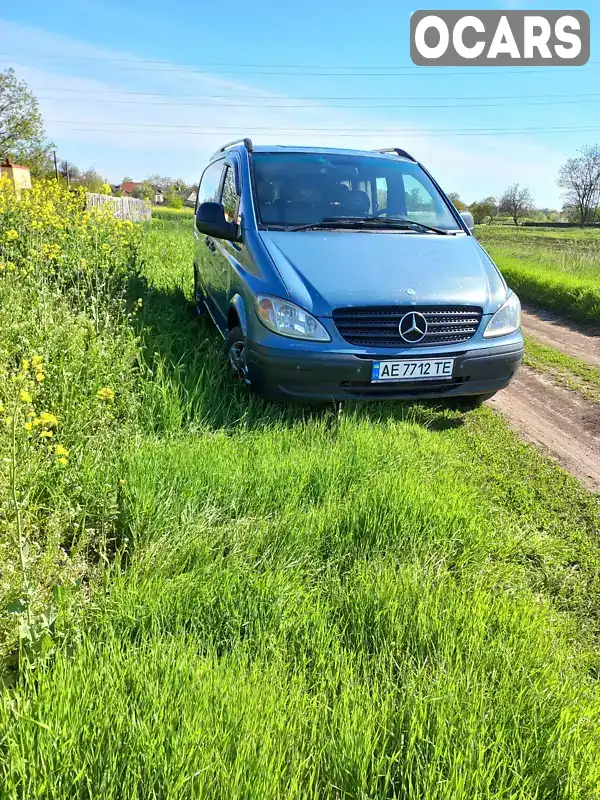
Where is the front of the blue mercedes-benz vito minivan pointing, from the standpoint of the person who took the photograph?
facing the viewer and to the right of the viewer

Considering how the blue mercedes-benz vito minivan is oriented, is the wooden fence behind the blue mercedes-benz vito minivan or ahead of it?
behind
